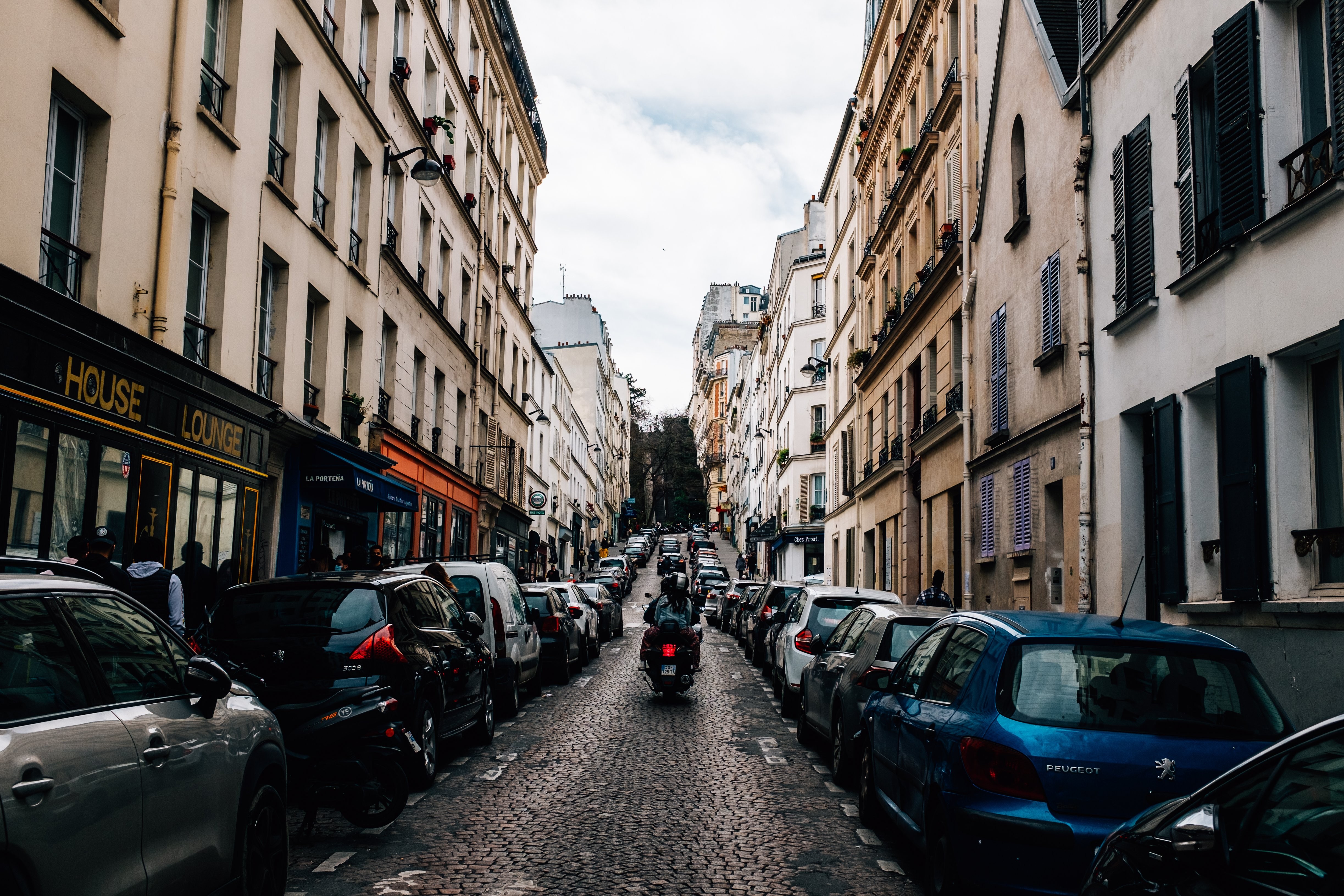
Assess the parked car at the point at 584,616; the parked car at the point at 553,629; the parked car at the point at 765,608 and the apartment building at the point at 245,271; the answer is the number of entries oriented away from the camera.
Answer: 3

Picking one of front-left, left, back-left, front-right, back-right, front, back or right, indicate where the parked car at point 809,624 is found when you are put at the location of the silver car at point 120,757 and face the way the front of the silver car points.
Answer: front

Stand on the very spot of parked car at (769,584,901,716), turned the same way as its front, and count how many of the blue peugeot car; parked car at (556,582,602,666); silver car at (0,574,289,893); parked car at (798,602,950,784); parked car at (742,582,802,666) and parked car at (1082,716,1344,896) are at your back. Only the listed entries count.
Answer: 4

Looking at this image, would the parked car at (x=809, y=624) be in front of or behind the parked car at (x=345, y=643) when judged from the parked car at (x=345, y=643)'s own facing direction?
in front

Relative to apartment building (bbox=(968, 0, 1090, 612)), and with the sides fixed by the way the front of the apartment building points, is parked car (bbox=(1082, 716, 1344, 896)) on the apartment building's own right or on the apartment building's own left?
on the apartment building's own left

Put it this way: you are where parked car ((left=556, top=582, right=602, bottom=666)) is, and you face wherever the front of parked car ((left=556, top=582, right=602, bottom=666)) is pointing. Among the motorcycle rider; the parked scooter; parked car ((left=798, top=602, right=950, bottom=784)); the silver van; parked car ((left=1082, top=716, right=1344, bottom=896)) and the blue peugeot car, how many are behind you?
6

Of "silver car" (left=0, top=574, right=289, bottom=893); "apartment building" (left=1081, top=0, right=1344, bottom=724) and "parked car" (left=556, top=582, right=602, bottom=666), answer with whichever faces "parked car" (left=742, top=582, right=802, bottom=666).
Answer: the silver car

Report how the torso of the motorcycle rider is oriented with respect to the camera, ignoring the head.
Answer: away from the camera

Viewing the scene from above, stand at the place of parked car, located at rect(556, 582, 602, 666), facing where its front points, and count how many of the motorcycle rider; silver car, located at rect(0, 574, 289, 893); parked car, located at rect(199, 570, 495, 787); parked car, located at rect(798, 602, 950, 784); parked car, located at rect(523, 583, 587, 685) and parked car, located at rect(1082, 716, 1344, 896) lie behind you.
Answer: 6

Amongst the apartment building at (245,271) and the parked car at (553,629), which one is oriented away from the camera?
the parked car

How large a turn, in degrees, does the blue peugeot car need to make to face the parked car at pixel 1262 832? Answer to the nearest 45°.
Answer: approximately 135° to its left

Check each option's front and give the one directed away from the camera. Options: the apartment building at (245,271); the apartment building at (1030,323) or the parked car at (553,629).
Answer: the parked car

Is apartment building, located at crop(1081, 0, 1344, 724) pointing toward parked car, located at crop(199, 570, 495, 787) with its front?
yes

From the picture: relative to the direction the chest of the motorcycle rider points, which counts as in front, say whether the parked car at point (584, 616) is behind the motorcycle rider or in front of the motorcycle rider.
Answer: in front

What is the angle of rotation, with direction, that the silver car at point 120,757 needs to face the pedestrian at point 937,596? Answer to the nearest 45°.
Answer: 0° — it already faces them

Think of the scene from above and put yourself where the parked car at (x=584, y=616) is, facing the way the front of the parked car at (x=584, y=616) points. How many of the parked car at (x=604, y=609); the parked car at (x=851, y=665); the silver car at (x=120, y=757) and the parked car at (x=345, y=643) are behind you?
3

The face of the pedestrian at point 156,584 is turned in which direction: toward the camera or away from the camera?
away from the camera

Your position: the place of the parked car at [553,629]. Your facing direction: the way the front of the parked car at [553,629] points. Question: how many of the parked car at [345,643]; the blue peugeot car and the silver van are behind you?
3

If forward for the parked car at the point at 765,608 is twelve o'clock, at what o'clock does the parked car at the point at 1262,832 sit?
the parked car at the point at 1262,832 is roughly at 6 o'clock from the parked car at the point at 765,608.

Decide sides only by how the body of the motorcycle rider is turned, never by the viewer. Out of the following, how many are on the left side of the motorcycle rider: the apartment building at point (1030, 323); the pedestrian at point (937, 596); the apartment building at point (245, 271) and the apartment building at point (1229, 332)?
1

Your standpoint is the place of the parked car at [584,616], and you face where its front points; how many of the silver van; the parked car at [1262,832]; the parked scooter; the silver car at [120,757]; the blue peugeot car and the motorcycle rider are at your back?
6

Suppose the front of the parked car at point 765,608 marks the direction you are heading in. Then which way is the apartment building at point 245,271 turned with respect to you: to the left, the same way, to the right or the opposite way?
to the right

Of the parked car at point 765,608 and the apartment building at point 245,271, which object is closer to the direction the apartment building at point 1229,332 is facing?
the apartment building

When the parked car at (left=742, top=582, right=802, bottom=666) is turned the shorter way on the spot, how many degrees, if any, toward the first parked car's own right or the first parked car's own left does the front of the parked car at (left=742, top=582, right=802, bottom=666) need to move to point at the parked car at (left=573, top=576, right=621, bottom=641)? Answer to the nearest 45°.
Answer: approximately 45° to the first parked car's own left
